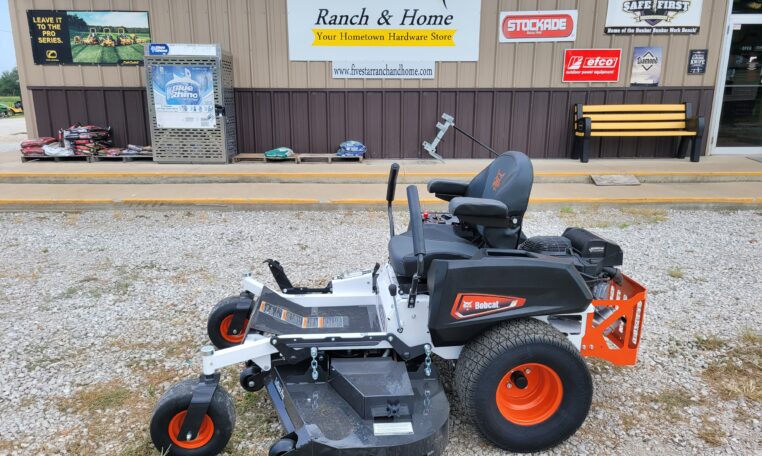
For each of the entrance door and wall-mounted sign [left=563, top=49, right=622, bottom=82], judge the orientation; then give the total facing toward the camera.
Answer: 2

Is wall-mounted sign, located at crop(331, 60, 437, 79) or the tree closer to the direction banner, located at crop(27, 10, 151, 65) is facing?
the wall-mounted sign

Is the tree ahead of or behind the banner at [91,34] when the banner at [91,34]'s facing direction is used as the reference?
behind

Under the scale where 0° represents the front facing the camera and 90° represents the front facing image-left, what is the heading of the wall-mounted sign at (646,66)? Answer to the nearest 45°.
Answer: approximately 0°
